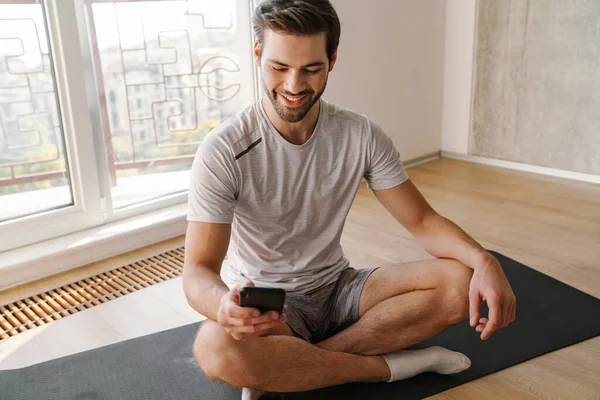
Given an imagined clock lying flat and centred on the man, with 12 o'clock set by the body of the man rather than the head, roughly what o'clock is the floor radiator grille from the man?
The floor radiator grille is roughly at 4 o'clock from the man.

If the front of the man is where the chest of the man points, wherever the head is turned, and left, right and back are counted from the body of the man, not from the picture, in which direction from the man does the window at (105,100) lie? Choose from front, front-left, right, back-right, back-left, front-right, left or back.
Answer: back-right

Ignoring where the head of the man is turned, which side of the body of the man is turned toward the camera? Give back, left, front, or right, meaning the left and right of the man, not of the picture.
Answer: front
